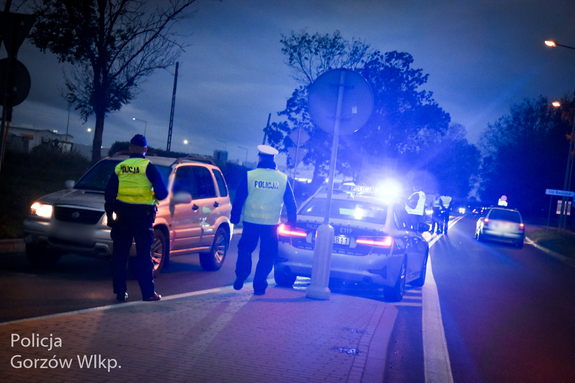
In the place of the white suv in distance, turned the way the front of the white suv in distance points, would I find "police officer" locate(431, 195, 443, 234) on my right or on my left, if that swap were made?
on my left

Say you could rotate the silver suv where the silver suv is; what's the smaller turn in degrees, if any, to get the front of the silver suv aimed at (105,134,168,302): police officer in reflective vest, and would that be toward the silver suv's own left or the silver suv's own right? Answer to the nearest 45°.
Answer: approximately 45° to the silver suv's own left

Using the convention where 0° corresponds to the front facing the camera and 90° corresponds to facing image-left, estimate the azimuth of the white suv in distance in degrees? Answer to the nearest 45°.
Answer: approximately 180°

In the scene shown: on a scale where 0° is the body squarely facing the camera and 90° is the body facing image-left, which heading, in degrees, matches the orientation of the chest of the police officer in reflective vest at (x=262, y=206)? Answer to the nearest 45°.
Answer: approximately 180°

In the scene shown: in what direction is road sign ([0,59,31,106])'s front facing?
away from the camera

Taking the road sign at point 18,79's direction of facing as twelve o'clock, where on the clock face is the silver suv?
The silver suv is roughly at 4 o'clock from the road sign.

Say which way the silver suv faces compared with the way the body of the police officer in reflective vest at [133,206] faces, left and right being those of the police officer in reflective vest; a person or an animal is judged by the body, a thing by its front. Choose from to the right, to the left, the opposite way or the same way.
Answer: the opposite way

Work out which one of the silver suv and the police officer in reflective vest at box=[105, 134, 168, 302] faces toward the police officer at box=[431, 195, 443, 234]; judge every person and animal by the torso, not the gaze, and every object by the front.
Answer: the police officer in reflective vest

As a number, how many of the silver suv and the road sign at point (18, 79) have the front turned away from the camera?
1

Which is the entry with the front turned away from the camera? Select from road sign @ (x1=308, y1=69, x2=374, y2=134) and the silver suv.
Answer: the road sign

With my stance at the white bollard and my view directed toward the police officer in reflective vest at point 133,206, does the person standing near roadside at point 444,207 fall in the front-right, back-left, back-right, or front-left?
back-right

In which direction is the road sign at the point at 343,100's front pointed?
away from the camera

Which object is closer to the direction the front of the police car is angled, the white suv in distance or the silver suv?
the white suv in distance

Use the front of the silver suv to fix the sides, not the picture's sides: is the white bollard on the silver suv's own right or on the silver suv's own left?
on the silver suv's own left
